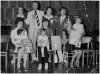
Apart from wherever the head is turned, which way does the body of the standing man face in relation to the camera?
toward the camera

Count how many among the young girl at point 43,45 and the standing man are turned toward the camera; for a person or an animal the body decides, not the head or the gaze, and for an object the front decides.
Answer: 2

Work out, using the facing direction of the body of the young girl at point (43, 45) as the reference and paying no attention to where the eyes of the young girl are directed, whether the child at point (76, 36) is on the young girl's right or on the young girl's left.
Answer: on the young girl's left

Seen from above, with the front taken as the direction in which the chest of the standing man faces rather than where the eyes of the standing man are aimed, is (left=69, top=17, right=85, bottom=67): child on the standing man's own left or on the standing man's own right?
on the standing man's own left

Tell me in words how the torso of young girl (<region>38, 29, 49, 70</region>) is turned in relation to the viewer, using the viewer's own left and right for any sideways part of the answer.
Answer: facing the viewer
